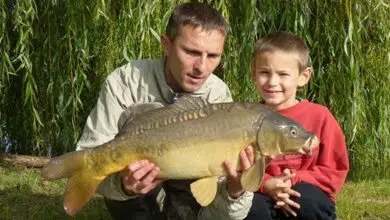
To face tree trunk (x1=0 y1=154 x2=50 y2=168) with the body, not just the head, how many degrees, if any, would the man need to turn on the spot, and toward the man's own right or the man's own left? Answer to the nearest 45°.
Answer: approximately 135° to the man's own right

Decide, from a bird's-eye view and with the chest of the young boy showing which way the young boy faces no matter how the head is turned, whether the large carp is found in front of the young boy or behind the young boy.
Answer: in front

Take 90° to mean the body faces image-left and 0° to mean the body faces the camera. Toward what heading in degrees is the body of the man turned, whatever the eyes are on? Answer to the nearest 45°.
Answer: approximately 0°

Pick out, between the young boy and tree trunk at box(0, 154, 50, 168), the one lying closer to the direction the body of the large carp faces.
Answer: the young boy

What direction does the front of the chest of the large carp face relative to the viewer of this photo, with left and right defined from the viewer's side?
facing to the right of the viewer

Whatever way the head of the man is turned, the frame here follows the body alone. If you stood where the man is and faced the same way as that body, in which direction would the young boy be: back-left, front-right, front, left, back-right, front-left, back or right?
left
